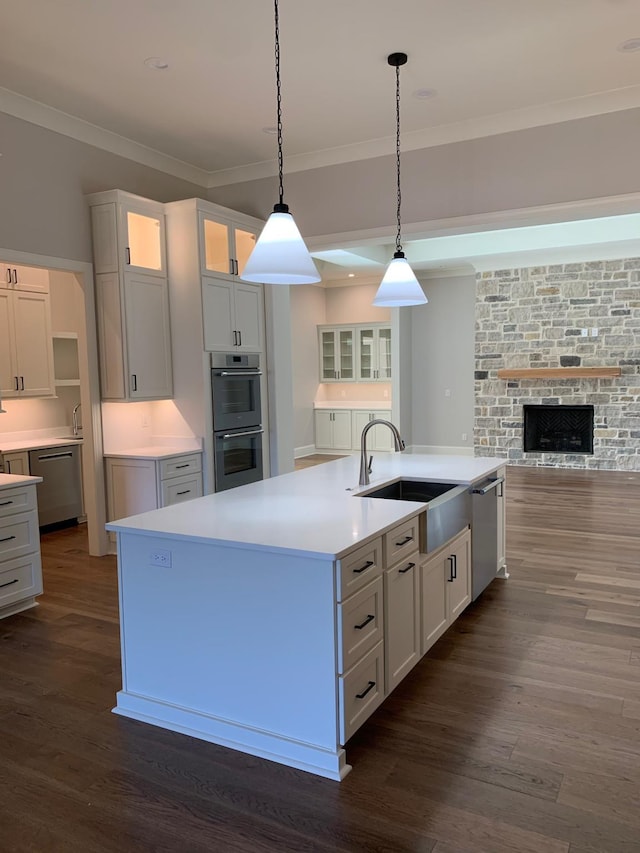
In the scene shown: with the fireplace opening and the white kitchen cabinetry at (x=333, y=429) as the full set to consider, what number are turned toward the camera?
2

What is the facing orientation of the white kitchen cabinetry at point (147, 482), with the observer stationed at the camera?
facing the viewer and to the right of the viewer

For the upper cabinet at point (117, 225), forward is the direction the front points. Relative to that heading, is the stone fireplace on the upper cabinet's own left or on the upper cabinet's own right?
on the upper cabinet's own left

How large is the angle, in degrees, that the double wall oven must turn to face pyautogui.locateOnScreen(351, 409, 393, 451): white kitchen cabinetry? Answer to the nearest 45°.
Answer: approximately 90° to its left

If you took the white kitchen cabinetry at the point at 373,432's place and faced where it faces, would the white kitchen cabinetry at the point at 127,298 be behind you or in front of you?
in front

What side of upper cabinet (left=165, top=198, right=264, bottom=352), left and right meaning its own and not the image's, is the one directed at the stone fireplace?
left

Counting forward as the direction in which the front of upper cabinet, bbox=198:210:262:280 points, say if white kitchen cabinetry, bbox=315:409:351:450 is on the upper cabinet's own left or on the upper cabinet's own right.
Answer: on the upper cabinet's own left

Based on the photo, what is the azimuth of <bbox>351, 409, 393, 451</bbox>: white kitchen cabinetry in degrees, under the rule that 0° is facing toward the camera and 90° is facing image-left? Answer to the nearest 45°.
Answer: approximately 0°

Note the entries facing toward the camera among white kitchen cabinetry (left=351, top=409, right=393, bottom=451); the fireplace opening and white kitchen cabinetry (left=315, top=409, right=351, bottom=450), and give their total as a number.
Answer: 3
